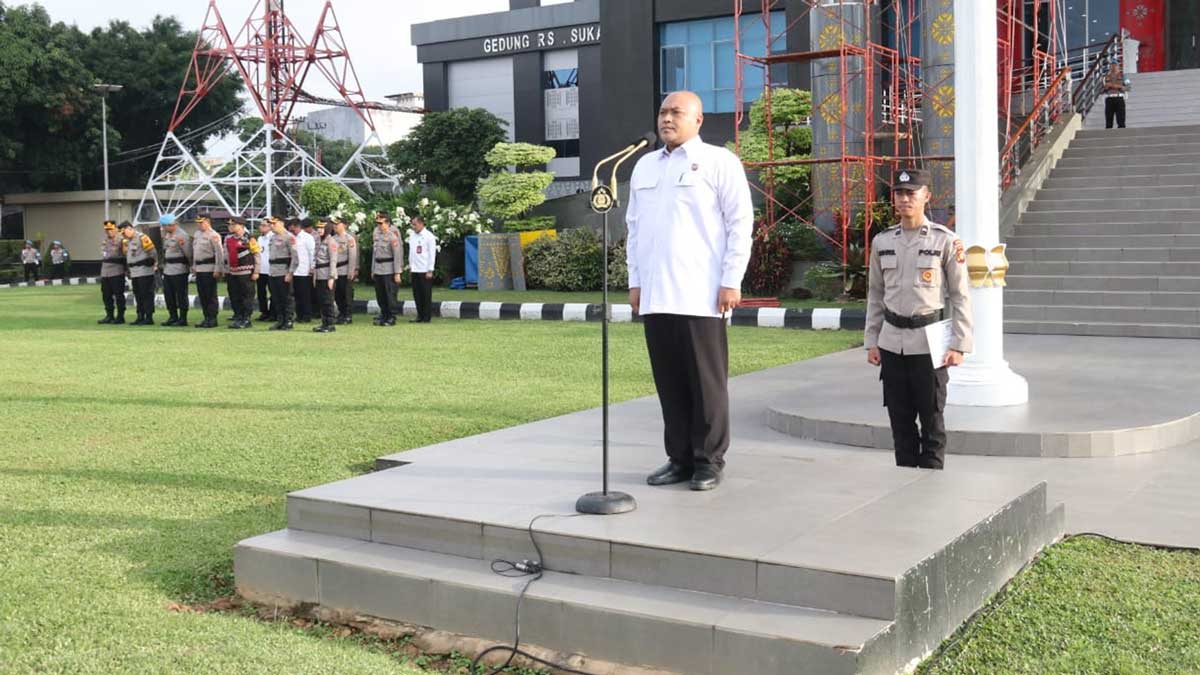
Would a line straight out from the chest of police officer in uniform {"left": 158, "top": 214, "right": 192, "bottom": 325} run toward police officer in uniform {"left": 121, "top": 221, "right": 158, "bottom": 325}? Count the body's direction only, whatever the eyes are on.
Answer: no

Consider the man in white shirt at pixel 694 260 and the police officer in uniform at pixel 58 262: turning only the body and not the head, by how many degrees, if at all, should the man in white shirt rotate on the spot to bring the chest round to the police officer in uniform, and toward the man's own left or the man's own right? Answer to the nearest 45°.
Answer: approximately 90° to the man's own right

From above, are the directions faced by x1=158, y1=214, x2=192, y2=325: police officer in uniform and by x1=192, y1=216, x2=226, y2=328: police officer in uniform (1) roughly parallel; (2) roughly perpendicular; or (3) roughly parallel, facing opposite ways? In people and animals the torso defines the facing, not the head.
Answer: roughly parallel

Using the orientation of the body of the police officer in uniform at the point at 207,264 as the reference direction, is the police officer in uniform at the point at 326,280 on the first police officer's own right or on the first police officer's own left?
on the first police officer's own left

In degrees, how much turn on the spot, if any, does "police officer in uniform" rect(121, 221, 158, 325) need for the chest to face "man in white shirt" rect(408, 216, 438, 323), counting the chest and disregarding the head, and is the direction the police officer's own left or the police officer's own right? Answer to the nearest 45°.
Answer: approximately 90° to the police officer's own left

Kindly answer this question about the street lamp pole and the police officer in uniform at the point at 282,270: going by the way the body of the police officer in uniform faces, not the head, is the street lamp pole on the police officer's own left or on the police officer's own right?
on the police officer's own right

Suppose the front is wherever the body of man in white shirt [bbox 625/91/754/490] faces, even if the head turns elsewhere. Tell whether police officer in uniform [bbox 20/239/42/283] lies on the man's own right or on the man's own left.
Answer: on the man's own right

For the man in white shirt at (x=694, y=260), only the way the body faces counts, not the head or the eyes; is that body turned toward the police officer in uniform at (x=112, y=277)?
no

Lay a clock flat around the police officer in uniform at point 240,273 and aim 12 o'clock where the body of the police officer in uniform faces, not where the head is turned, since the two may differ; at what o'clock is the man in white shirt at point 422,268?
The man in white shirt is roughly at 8 o'clock from the police officer in uniform.

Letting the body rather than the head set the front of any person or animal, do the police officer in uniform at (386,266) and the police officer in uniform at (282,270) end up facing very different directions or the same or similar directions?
same or similar directions

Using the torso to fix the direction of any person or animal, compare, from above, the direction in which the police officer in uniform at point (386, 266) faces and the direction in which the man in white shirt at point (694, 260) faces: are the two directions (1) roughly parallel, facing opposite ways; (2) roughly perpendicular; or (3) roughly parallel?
roughly parallel

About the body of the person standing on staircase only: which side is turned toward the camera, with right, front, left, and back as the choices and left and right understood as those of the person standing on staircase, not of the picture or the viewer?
front

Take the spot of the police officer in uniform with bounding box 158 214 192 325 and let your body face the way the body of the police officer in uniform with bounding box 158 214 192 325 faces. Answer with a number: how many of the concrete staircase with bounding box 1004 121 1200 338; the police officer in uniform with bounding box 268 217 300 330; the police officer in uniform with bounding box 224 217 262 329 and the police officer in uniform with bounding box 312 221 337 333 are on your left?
4

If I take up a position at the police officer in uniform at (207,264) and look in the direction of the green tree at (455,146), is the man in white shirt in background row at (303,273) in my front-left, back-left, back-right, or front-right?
front-right

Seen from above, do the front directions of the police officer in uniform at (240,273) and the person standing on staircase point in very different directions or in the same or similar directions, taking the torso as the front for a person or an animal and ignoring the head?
same or similar directions

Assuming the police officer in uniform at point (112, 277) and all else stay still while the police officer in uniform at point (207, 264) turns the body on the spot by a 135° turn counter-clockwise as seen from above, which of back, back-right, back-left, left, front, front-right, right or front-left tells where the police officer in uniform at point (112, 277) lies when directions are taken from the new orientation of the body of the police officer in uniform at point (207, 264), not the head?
back-left

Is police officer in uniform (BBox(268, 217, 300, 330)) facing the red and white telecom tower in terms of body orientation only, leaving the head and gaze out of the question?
no

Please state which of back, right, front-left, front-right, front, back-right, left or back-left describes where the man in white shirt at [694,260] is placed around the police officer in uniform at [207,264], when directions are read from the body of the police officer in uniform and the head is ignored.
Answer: front-left

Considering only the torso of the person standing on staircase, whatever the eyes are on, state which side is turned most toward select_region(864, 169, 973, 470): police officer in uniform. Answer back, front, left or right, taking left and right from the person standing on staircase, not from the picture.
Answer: front

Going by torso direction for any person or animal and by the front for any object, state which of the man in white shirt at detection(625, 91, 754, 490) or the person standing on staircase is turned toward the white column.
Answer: the person standing on staircase

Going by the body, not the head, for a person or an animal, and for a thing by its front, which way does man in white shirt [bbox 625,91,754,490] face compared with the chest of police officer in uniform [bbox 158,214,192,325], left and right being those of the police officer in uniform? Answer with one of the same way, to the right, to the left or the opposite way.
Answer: the same way

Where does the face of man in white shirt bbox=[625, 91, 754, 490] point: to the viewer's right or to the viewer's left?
to the viewer's left
